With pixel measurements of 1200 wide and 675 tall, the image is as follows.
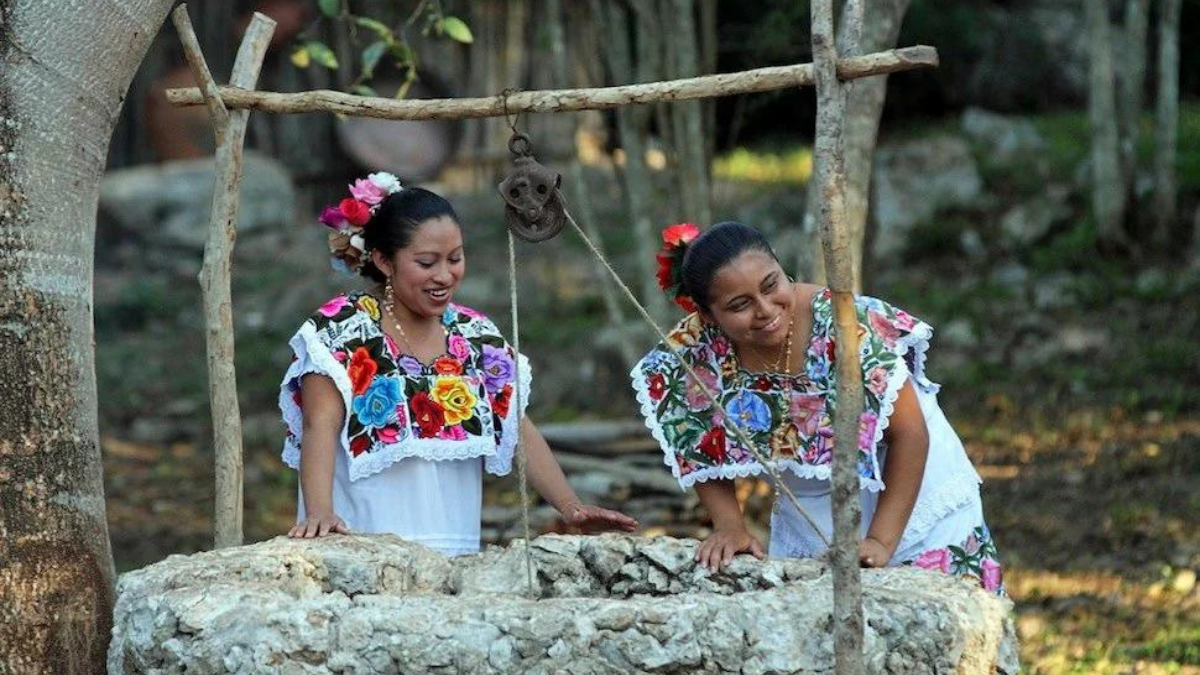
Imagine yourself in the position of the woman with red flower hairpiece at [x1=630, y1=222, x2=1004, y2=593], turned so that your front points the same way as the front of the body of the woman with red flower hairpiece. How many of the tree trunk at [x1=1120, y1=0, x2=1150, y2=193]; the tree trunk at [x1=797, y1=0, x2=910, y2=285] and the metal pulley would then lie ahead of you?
1

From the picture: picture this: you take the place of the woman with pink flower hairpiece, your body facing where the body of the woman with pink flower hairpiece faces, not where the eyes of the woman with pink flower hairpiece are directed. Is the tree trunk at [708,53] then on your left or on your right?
on your left

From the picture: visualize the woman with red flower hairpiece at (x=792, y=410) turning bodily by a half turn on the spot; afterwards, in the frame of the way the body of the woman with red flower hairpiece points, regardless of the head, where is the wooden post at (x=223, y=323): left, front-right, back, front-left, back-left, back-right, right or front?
back-left

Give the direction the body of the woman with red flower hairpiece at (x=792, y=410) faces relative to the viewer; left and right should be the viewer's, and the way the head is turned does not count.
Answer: facing the viewer and to the left of the viewer

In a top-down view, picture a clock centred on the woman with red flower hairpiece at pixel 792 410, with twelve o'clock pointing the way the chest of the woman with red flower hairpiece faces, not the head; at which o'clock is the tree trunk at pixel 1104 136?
The tree trunk is roughly at 5 o'clock from the woman with red flower hairpiece.

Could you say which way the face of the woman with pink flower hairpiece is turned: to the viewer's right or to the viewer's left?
to the viewer's right

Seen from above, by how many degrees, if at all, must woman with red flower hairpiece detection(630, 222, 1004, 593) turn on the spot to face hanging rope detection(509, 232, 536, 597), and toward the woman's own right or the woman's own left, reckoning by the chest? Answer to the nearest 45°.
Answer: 0° — they already face it

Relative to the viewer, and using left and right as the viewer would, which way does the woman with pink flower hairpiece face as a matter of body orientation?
facing the viewer and to the right of the viewer

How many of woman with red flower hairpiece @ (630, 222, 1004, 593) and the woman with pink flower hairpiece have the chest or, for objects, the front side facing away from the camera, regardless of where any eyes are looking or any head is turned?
0

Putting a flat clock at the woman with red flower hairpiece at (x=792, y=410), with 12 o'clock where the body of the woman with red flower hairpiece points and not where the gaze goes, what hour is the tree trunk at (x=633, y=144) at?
The tree trunk is roughly at 4 o'clock from the woman with red flower hairpiece.

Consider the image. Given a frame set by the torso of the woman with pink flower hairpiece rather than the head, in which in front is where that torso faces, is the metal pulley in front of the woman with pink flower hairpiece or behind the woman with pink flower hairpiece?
in front
